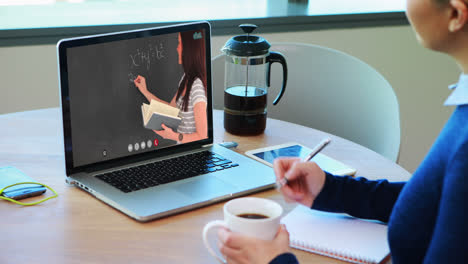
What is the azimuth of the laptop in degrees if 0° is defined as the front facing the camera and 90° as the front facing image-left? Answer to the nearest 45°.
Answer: approximately 315°
